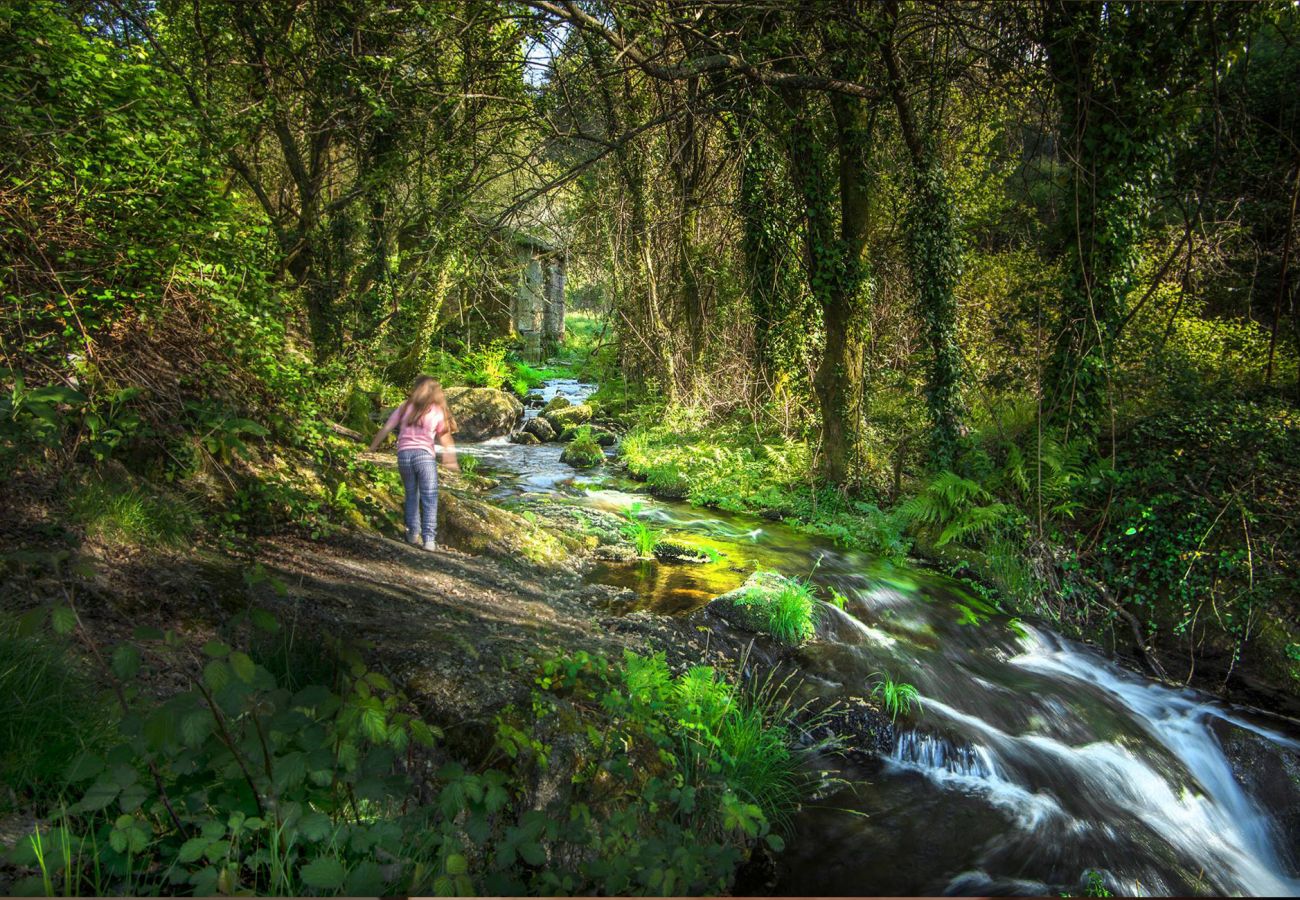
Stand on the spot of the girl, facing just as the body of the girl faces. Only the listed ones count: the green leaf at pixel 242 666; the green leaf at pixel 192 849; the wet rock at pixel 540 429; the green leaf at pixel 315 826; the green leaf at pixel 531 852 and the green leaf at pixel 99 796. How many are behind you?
5

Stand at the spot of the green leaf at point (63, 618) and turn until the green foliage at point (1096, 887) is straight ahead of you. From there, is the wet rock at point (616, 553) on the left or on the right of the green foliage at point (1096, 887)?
left

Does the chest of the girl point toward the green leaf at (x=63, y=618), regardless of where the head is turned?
no

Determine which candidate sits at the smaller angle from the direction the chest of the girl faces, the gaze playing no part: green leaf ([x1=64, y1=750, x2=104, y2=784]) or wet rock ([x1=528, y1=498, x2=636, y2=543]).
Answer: the wet rock

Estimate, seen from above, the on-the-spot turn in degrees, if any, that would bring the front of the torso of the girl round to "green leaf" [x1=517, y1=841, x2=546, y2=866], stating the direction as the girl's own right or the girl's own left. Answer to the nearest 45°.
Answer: approximately 180°

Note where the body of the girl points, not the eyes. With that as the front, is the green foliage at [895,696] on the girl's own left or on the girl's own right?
on the girl's own right

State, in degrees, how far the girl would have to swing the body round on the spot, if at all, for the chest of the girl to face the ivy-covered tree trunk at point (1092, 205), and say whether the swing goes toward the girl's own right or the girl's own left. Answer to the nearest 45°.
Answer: approximately 90° to the girl's own right

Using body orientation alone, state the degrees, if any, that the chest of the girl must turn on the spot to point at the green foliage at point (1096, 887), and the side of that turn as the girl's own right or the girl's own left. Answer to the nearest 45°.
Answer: approximately 135° to the girl's own right

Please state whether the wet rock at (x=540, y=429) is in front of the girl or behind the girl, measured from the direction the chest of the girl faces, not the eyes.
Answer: in front

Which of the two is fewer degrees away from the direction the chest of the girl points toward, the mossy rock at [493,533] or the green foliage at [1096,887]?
the mossy rock

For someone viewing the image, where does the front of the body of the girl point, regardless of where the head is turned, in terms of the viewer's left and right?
facing away from the viewer

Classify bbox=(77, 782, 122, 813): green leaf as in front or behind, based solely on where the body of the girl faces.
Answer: behind
